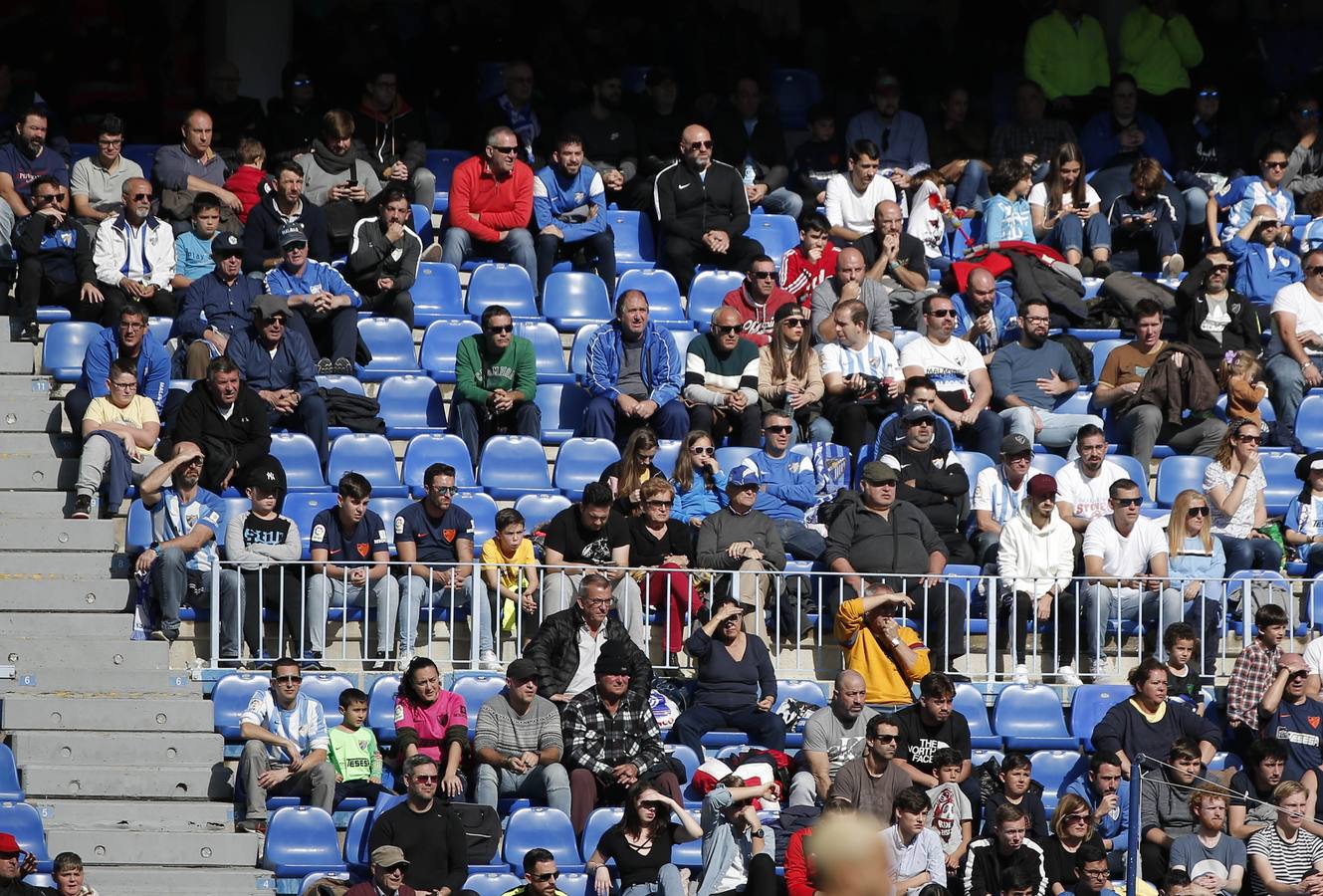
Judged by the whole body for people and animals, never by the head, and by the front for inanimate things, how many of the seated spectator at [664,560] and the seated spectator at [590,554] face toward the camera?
2

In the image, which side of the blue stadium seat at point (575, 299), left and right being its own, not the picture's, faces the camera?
front

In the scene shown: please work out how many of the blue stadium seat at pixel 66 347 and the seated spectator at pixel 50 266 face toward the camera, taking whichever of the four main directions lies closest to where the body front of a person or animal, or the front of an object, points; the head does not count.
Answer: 2

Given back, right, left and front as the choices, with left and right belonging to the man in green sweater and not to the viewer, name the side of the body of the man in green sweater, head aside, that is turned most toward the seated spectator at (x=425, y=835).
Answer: front

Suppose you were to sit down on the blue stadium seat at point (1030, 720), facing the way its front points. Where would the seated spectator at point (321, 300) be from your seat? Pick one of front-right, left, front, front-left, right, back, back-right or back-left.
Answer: right

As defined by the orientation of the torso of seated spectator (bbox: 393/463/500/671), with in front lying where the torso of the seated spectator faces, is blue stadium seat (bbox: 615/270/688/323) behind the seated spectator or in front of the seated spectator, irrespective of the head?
behind

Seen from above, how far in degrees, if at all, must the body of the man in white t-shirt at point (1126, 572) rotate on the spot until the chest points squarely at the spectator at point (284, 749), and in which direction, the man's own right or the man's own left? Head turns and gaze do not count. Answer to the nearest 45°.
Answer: approximately 45° to the man's own right

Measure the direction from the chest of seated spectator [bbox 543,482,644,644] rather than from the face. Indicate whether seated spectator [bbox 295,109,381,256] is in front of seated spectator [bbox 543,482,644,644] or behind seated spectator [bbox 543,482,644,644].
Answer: behind

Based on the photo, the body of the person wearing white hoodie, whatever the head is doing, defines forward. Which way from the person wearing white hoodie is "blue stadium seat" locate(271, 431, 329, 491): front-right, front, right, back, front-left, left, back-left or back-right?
right

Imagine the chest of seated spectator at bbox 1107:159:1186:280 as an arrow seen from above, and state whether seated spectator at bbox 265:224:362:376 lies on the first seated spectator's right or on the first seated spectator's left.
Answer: on the first seated spectator's right

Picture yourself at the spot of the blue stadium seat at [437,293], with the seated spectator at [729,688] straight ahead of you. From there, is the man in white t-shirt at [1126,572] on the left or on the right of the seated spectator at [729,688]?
left

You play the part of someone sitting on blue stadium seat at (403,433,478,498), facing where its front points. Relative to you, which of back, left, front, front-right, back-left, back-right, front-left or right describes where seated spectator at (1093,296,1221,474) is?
left

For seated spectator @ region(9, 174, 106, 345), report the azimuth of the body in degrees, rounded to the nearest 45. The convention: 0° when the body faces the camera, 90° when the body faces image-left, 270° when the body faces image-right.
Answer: approximately 0°

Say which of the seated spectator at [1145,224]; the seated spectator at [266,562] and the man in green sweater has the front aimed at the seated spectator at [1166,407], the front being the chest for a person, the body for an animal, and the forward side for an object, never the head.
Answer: the seated spectator at [1145,224]

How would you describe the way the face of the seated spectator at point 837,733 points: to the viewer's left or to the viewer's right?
to the viewer's right
